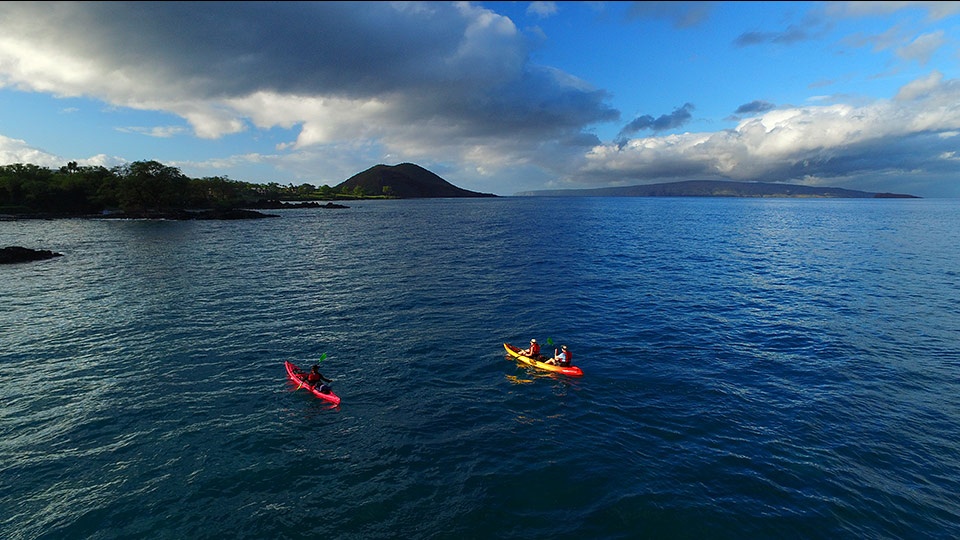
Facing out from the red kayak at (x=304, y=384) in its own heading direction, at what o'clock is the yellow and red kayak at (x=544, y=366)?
the yellow and red kayak at (x=544, y=366) is roughly at 5 o'clock from the red kayak at (x=304, y=384).

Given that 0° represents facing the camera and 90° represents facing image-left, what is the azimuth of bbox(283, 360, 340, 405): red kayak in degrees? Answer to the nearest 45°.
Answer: approximately 135°

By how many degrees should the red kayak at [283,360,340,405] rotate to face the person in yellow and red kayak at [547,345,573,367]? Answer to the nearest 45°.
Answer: approximately 135° to its right
